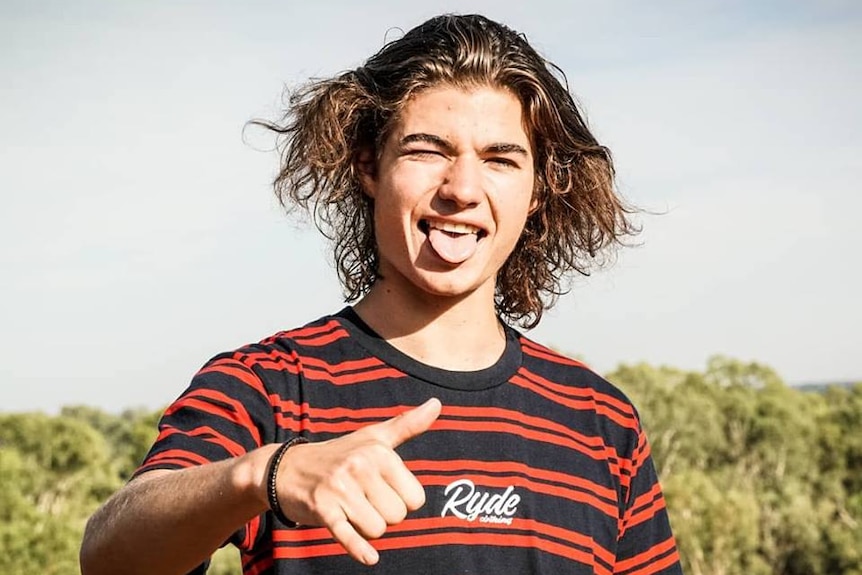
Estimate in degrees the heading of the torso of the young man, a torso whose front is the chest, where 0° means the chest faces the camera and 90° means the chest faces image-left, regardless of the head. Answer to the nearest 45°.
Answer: approximately 0°
